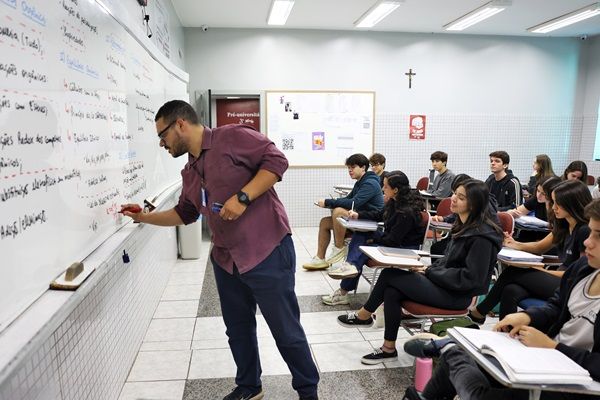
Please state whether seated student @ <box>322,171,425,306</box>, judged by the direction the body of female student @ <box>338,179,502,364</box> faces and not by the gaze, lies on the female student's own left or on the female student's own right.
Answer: on the female student's own right

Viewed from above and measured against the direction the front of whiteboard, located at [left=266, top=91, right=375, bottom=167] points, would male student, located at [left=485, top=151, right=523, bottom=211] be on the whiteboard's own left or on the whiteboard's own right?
on the whiteboard's own left

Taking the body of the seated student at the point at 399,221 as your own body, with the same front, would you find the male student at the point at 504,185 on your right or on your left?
on your right

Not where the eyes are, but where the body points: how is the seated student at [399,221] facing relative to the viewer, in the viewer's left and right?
facing to the left of the viewer

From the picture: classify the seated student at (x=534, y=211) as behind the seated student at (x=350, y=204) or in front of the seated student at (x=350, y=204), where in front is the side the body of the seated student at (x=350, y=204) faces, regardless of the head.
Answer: behind

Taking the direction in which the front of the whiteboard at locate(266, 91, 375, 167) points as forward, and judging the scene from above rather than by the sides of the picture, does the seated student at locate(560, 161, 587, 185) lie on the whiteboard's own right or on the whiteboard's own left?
on the whiteboard's own left

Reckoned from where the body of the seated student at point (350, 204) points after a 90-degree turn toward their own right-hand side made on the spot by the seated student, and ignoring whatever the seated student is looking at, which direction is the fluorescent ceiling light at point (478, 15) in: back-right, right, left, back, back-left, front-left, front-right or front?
front-right

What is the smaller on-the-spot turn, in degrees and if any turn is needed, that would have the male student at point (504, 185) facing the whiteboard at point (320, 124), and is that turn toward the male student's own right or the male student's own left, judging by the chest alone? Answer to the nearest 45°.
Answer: approximately 45° to the male student's own right

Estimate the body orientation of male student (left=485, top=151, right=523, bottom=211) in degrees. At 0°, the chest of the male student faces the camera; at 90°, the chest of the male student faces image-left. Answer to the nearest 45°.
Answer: approximately 45°

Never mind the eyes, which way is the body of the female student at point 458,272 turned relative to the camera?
to the viewer's left

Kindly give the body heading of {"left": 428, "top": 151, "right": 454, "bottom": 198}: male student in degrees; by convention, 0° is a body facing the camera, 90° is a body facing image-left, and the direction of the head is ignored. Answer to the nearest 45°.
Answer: approximately 45°

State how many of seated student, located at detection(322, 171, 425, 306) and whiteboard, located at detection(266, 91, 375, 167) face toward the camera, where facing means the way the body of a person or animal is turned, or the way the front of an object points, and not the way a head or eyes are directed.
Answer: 1

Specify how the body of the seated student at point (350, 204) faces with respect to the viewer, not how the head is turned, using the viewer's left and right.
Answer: facing to the left of the viewer

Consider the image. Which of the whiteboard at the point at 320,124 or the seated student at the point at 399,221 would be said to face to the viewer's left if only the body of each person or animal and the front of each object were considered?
the seated student
